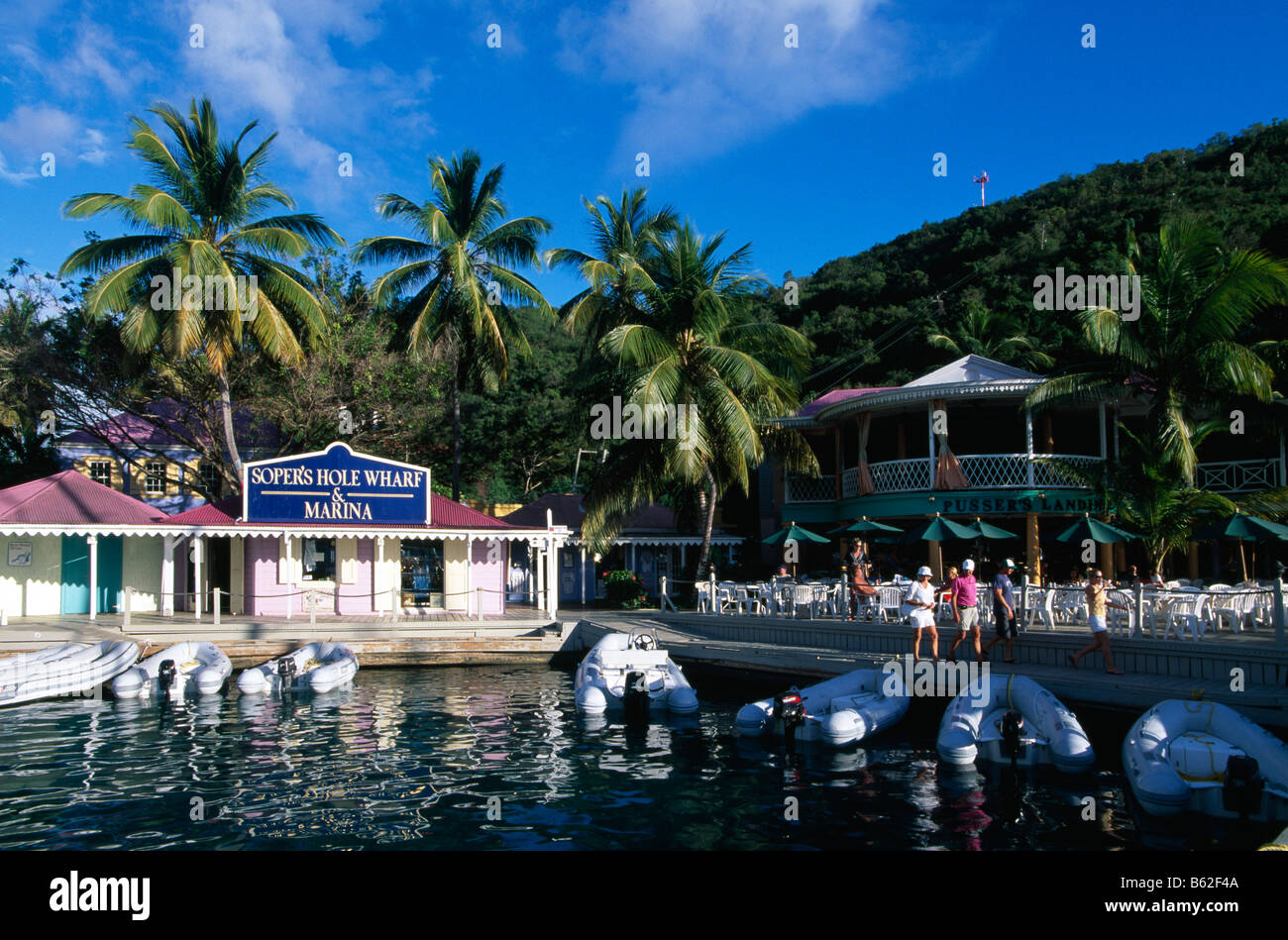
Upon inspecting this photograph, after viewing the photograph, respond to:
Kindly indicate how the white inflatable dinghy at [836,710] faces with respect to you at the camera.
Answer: facing away from the viewer and to the right of the viewer

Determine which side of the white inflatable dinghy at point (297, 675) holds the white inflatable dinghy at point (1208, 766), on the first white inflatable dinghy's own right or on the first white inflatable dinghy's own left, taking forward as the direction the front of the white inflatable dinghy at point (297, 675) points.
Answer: on the first white inflatable dinghy's own right

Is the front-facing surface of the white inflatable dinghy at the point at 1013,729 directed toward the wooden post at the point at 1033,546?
yes

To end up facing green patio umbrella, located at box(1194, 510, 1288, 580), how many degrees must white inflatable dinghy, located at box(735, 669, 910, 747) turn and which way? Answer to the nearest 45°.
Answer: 0° — it already faces it

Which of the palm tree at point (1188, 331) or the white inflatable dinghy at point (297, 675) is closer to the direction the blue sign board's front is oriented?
the white inflatable dinghy

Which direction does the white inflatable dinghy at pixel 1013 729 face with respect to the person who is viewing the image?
facing away from the viewer

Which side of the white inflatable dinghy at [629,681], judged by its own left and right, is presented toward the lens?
back

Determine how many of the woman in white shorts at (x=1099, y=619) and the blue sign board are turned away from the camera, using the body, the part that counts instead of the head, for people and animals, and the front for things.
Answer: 0

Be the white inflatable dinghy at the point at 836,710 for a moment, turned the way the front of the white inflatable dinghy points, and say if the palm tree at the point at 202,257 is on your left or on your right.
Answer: on your left

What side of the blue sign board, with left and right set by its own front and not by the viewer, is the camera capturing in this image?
front

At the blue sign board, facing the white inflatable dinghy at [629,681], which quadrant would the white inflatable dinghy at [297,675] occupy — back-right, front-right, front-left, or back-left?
front-right
